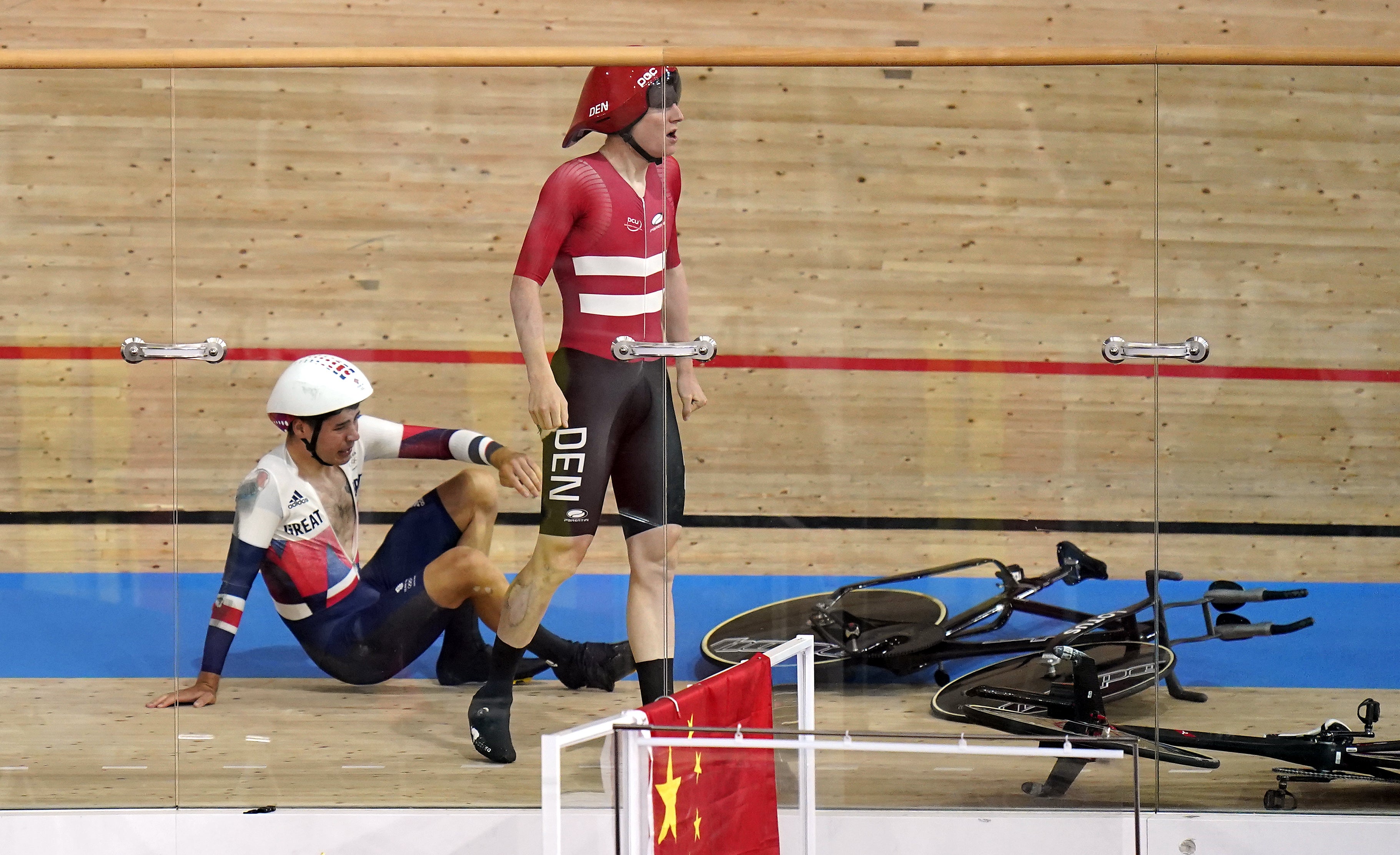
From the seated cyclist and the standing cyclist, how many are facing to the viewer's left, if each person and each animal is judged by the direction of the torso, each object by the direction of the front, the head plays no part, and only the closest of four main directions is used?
0

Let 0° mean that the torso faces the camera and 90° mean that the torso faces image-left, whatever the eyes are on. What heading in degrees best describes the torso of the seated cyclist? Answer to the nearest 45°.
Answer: approximately 315°

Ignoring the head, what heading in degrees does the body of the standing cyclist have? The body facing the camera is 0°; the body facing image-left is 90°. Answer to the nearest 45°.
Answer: approximately 315°

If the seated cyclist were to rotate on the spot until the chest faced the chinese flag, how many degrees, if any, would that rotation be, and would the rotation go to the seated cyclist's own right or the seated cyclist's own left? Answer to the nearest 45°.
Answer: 0° — they already face it

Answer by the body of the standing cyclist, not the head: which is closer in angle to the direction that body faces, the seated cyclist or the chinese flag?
the chinese flag

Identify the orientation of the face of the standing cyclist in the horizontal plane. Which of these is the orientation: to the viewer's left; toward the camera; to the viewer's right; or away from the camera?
to the viewer's right

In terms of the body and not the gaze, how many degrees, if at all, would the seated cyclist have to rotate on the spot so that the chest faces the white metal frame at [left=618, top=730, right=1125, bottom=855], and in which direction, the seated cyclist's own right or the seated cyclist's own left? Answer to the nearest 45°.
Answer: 0° — they already face it

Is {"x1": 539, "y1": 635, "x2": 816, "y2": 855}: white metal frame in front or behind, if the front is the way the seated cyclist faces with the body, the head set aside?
in front
